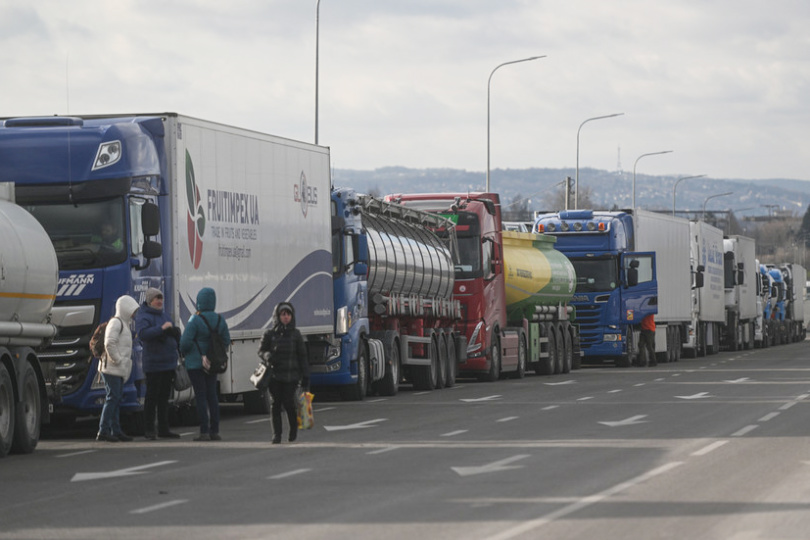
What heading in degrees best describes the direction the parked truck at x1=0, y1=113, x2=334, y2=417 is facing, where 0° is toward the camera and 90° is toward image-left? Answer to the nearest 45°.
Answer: approximately 45°

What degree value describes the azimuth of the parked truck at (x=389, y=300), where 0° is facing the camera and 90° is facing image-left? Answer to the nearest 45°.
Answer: approximately 45°

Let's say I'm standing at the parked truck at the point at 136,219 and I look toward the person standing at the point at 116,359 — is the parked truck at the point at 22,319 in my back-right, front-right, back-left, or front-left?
front-right

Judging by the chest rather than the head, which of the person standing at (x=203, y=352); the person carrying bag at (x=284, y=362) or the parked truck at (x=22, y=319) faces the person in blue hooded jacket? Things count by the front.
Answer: the person standing

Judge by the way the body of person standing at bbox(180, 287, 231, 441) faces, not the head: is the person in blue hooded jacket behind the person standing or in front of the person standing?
in front

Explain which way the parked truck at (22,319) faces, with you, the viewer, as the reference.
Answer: facing the viewer and to the left of the viewer

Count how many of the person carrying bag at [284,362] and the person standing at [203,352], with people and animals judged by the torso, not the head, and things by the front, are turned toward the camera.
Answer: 1

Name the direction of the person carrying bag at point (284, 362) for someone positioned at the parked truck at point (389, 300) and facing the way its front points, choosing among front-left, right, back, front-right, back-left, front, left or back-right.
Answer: front-left

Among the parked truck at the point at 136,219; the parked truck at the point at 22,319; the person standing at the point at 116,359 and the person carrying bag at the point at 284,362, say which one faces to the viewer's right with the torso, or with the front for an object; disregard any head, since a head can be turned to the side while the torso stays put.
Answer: the person standing

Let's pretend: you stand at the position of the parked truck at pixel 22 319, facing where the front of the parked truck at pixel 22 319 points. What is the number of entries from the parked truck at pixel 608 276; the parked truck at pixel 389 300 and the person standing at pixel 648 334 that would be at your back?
3
